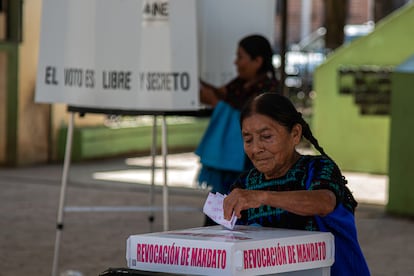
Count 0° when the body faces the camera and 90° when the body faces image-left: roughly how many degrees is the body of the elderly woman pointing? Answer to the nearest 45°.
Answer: approximately 45°

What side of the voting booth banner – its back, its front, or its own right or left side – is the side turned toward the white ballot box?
front

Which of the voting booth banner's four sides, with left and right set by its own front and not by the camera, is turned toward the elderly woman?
front

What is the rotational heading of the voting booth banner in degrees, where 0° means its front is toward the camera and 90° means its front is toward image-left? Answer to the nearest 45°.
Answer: approximately 0°

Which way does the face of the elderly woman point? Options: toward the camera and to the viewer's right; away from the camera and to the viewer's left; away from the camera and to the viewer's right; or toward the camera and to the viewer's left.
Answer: toward the camera and to the viewer's left

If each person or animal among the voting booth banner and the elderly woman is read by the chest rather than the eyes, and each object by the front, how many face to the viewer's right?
0
